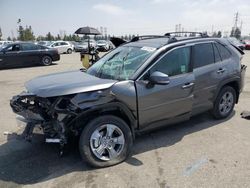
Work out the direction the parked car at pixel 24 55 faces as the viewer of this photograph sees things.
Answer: facing to the left of the viewer

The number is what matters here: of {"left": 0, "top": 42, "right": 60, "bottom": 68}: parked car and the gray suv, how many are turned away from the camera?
0

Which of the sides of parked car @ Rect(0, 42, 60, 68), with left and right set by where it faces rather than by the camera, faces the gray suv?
left

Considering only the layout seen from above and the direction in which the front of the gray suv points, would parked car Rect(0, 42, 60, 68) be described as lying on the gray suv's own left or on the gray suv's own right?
on the gray suv's own right

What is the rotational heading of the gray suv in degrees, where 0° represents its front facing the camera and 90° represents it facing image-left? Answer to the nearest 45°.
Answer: approximately 45°
